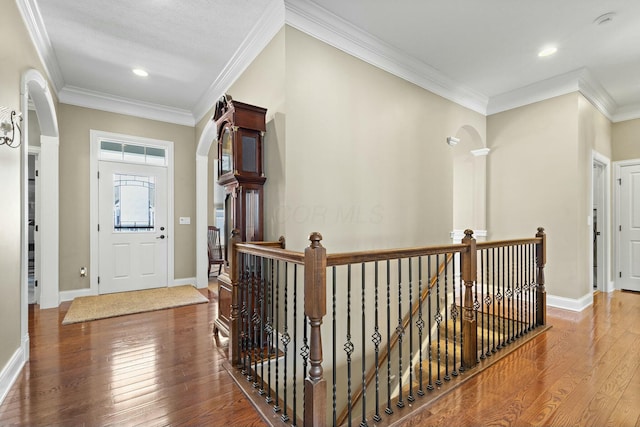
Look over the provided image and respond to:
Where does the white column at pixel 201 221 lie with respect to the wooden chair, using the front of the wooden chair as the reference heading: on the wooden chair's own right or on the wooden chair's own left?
on the wooden chair's own right

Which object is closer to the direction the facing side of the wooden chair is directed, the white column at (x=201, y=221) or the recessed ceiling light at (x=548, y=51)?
the recessed ceiling light

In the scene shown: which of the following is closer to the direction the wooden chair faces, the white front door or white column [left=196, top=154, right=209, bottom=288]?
the white column

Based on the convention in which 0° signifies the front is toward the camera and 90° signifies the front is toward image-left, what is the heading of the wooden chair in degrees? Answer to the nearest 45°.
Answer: approximately 315°

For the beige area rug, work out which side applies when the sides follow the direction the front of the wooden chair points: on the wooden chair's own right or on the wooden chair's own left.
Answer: on the wooden chair's own right

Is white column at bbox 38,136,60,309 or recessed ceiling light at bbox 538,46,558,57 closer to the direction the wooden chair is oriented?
the recessed ceiling light

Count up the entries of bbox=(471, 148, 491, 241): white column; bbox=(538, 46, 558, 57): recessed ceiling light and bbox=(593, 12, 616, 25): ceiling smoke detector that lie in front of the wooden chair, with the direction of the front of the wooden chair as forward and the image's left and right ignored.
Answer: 3
